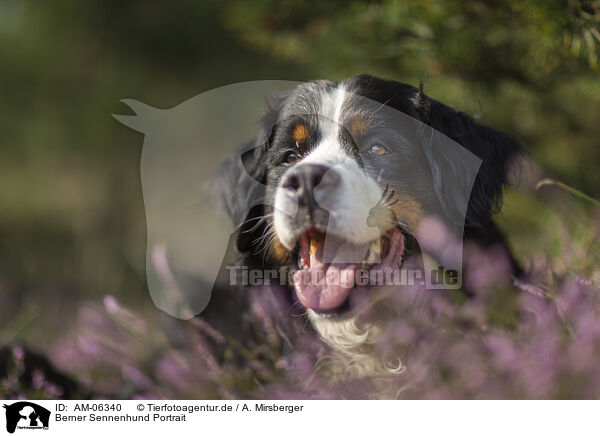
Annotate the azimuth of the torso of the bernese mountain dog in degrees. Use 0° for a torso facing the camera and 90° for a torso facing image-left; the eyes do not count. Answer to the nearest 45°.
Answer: approximately 45°
